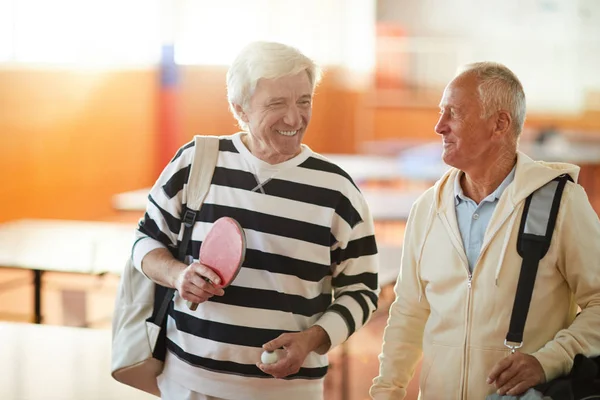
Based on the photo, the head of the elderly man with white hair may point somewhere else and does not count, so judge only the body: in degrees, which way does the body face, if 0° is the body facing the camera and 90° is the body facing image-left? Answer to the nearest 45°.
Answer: approximately 0°

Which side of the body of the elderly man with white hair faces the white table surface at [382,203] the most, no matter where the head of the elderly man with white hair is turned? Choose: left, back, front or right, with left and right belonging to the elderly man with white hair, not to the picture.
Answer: back

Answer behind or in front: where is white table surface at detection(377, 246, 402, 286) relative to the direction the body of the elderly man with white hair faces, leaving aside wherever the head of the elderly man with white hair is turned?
behind

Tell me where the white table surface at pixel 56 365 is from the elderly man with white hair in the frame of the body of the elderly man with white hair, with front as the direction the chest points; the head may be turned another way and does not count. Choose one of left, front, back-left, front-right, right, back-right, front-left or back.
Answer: back-right

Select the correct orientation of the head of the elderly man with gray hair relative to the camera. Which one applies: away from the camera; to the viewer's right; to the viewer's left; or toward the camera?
to the viewer's left
